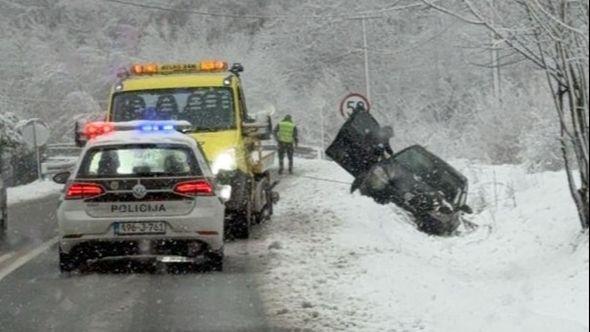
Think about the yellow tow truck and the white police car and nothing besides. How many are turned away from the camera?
1

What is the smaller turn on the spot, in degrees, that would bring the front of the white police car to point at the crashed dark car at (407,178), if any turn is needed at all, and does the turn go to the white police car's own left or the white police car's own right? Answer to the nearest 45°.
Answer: approximately 45° to the white police car's own right

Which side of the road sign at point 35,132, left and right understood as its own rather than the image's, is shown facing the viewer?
back

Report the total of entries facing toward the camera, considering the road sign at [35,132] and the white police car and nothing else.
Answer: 0

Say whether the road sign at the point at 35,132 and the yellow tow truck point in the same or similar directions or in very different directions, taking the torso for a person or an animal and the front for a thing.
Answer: very different directions

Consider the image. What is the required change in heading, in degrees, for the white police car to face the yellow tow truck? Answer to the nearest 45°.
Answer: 0° — it already faces it

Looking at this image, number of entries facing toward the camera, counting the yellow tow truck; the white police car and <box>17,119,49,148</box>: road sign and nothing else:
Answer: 1

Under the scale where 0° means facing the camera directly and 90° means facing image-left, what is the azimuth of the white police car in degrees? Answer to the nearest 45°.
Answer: approximately 180°

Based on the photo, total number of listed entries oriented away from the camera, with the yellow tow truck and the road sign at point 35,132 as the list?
1

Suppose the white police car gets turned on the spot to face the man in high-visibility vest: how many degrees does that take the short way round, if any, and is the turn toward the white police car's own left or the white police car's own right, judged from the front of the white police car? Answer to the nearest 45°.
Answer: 0° — it already faces them

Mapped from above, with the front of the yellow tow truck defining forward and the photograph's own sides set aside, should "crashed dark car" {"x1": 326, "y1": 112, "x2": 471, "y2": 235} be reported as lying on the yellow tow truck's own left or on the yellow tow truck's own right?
on the yellow tow truck's own left
